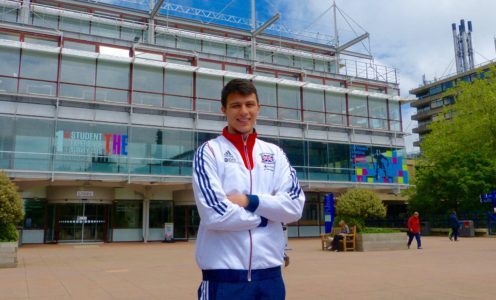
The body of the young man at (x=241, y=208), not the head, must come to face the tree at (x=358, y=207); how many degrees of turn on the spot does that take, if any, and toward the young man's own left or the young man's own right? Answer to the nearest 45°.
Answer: approximately 180°

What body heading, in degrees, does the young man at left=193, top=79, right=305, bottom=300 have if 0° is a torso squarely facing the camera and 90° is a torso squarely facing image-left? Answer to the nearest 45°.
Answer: approximately 0°

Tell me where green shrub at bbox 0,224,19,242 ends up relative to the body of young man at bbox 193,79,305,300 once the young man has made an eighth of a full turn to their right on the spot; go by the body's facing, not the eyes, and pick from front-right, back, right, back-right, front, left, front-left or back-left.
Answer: right

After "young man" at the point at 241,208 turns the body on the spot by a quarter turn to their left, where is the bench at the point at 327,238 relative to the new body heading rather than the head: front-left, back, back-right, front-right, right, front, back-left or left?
left

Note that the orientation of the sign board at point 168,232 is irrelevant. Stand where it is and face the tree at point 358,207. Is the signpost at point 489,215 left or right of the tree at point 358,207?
left

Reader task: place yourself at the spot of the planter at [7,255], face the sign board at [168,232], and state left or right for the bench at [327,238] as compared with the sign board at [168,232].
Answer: right

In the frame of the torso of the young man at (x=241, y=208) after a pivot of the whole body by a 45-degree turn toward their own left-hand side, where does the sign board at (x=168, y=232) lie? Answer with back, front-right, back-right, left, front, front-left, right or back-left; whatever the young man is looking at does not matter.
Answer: back-left

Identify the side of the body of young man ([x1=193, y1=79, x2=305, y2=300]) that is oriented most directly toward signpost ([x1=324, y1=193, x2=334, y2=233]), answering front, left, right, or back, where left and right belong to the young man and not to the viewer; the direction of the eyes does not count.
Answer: back

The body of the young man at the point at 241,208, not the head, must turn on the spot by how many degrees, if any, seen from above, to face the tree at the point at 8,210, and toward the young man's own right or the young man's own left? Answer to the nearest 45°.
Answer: approximately 135° to the young man's own right

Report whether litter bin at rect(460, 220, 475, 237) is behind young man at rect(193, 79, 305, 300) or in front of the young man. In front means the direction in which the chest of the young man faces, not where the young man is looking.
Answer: behind

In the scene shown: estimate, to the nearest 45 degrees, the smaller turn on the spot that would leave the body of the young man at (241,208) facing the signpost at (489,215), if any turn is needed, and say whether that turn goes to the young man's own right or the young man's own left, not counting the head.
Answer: approximately 135° to the young man's own left
